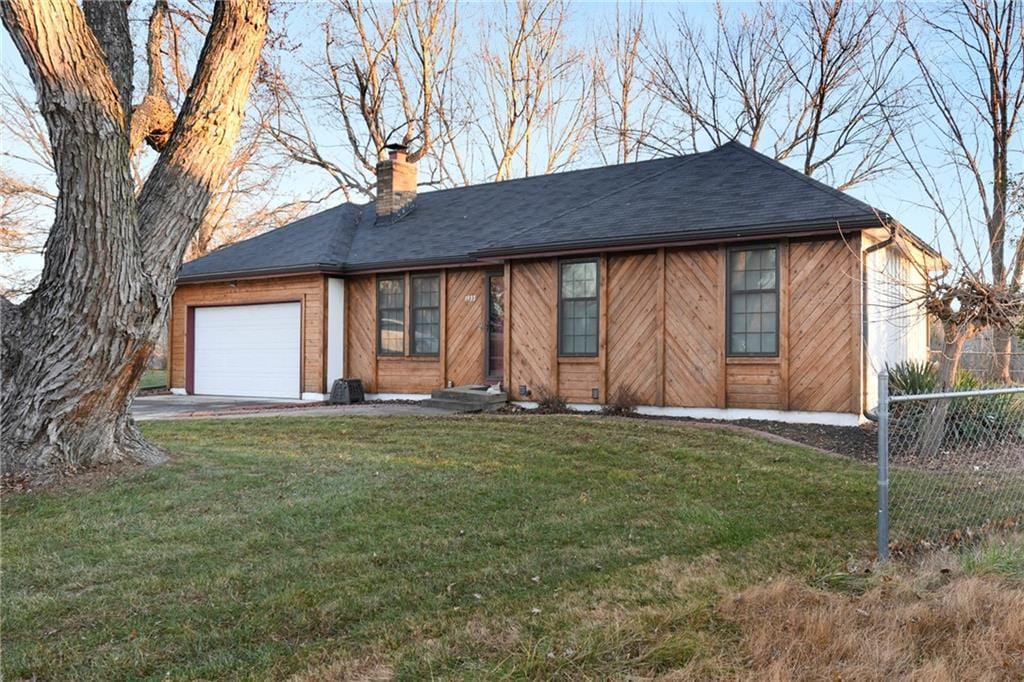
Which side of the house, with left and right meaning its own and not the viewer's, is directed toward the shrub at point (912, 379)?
left

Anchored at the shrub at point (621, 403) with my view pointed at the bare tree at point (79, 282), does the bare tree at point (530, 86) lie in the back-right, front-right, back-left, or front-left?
back-right

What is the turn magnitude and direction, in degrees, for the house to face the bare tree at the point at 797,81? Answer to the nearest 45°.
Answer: approximately 180°

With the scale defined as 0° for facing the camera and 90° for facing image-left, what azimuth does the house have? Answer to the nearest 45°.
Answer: approximately 45°

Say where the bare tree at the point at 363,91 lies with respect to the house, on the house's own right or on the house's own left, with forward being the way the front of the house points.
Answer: on the house's own right

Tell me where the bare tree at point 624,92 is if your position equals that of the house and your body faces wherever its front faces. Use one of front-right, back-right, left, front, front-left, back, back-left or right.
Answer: back-right

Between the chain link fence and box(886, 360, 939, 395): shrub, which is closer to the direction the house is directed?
the chain link fence

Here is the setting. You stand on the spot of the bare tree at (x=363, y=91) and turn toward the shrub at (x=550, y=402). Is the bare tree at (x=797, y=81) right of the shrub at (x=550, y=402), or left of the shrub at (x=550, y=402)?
left
